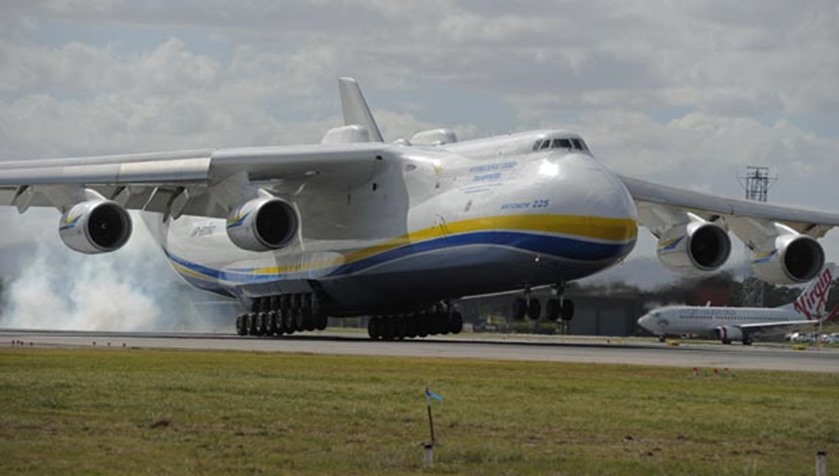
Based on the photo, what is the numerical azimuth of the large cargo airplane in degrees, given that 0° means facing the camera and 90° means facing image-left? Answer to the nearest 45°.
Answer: approximately 315°
